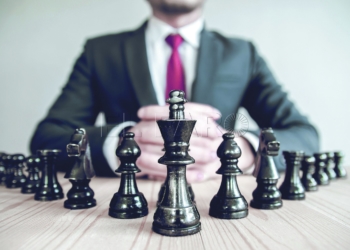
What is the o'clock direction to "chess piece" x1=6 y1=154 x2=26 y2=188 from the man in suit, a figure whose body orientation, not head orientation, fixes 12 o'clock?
The chess piece is roughly at 1 o'clock from the man in suit.

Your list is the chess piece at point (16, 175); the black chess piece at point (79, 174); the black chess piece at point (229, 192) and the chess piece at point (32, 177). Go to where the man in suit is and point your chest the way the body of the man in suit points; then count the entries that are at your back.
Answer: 0

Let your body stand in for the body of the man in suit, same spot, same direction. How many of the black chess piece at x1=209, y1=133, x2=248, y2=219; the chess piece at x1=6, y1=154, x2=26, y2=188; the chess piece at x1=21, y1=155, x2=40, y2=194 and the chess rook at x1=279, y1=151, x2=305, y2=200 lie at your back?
0

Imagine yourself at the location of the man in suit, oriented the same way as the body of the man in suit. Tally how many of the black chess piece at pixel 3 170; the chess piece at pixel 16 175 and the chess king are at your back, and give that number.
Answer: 0

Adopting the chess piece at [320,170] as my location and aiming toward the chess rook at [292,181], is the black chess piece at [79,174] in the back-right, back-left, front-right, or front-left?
front-right

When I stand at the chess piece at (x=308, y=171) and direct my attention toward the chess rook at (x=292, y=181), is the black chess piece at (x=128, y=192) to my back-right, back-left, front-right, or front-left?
front-right

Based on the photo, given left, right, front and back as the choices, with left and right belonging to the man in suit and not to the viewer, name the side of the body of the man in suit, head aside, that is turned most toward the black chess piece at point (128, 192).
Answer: front

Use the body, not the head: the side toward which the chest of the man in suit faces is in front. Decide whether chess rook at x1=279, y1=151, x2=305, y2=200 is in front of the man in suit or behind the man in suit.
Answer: in front

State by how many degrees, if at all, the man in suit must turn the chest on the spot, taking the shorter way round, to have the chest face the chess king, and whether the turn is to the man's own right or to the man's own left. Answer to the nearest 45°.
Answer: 0° — they already face it

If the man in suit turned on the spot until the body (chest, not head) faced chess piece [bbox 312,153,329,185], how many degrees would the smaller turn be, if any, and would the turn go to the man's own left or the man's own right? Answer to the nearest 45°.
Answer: approximately 45° to the man's own left

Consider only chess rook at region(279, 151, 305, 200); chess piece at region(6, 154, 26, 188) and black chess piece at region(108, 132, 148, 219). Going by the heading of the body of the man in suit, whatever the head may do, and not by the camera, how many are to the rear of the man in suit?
0

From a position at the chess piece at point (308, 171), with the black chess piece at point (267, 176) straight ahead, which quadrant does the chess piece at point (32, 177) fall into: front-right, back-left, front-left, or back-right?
front-right

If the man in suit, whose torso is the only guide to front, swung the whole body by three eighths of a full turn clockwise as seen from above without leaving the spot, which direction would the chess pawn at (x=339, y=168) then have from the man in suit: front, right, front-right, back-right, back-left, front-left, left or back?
back

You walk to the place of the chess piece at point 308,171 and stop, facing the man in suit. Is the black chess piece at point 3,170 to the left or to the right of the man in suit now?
left

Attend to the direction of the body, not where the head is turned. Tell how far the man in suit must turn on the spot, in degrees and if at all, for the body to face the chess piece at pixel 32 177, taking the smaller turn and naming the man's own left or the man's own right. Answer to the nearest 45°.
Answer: approximately 45° to the man's own right

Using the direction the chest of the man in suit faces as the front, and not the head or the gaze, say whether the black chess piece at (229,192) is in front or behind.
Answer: in front

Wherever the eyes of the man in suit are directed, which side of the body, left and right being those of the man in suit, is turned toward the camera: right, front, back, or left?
front

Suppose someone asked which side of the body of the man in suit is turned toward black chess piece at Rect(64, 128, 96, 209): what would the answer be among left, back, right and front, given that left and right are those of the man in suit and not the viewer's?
front
